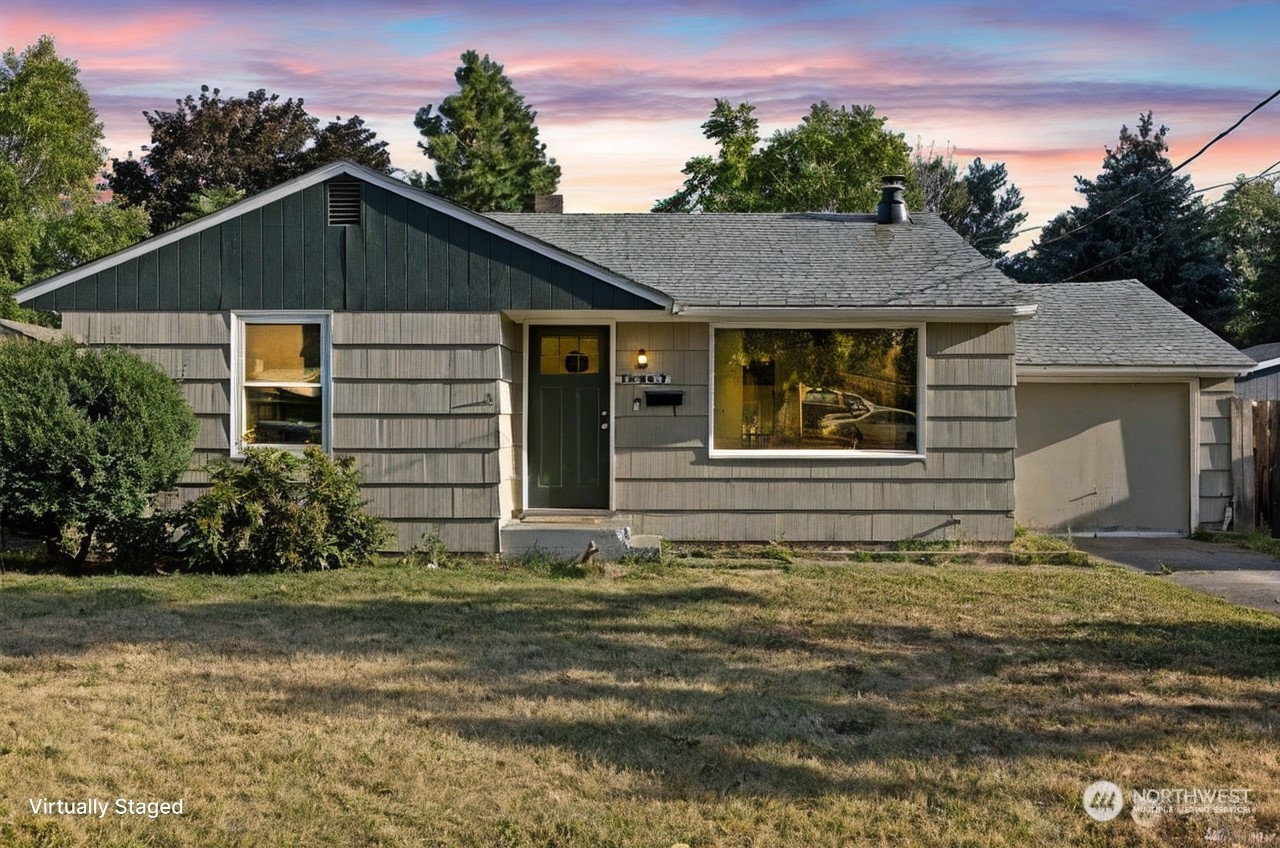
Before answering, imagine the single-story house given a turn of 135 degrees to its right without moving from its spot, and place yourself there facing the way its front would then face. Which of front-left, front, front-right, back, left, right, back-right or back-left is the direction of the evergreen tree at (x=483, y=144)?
front-right

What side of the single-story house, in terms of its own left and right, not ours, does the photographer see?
front

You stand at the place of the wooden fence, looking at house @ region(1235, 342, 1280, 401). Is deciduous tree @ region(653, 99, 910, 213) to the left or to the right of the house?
left

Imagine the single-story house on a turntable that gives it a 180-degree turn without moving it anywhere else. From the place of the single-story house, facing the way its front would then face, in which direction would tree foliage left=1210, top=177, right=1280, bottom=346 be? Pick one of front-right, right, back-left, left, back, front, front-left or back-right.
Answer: front-right

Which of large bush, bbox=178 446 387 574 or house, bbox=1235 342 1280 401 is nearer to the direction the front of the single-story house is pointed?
the large bush

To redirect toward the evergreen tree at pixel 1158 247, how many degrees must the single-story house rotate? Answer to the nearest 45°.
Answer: approximately 135° to its left

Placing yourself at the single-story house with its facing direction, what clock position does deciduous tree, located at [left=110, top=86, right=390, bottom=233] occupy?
The deciduous tree is roughly at 5 o'clock from the single-story house.

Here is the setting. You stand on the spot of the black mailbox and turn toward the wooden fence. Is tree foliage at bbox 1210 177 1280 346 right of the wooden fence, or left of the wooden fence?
left

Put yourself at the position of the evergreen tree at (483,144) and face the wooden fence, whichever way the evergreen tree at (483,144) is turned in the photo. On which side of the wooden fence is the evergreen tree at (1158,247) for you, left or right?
left

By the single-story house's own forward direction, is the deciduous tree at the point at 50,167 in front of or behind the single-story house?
behind

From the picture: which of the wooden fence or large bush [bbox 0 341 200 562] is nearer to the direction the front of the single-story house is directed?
the large bush

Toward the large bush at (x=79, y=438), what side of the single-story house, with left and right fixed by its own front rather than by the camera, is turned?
right

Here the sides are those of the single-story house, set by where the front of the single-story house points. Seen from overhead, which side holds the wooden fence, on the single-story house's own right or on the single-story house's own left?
on the single-story house's own left

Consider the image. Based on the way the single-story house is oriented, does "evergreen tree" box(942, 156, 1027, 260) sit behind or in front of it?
behind

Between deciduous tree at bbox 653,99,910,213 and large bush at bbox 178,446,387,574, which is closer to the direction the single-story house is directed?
the large bush

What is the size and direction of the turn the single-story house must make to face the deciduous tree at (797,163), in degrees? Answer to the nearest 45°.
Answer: approximately 180°
